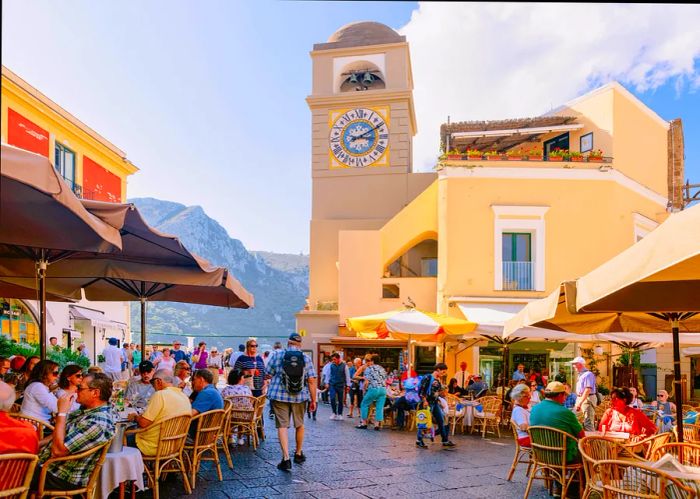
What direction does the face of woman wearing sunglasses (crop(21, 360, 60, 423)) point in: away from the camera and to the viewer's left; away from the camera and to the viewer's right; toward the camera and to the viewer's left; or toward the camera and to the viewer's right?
toward the camera and to the viewer's right

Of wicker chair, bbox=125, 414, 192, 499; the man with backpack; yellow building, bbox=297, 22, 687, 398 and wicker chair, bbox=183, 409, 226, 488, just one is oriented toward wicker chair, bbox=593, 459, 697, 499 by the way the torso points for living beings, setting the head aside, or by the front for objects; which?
the yellow building

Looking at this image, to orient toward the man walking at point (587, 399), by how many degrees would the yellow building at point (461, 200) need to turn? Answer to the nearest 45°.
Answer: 0° — it already faces them

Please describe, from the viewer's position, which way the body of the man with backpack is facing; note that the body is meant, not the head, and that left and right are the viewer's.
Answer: facing away from the viewer

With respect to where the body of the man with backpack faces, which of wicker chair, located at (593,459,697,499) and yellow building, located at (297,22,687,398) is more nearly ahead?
the yellow building

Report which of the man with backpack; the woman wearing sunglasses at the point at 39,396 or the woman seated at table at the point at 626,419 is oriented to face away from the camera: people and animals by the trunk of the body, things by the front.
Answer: the man with backpack

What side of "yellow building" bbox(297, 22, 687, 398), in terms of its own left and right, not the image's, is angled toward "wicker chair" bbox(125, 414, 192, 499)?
front

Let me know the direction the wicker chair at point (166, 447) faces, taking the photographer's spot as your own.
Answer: facing away from the viewer and to the left of the viewer

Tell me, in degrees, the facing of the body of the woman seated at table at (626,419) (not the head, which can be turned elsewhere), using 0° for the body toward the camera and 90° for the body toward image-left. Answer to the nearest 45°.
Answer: approximately 45°
